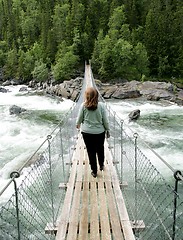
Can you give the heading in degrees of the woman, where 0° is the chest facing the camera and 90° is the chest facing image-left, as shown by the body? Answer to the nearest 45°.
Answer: approximately 180°
